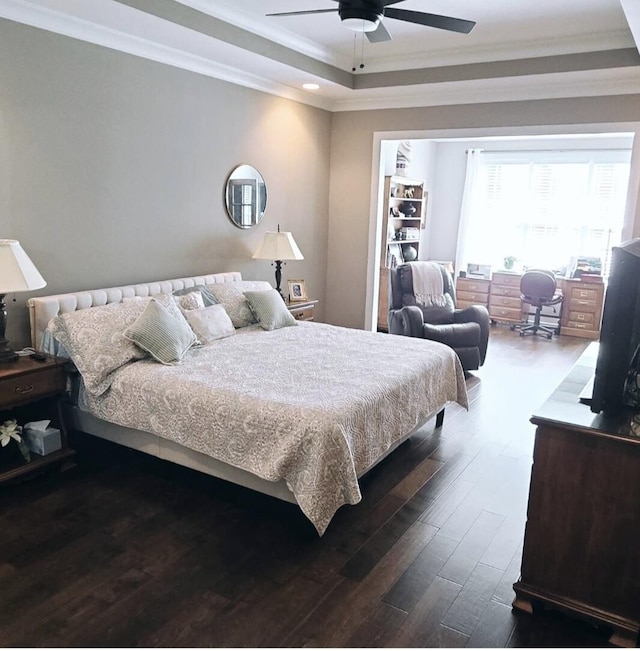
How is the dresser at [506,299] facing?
toward the camera

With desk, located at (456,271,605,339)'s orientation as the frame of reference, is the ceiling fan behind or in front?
in front

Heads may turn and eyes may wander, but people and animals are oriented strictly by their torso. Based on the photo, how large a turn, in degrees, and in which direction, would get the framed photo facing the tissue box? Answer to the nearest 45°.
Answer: approximately 90° to its right

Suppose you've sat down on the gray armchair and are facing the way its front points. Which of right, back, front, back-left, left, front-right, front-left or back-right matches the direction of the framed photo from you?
back-right

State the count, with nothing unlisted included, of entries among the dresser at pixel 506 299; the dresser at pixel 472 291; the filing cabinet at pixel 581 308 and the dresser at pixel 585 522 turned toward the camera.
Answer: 3

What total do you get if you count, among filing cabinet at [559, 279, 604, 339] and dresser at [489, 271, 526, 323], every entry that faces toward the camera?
2

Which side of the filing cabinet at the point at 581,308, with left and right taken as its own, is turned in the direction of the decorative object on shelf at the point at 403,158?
right

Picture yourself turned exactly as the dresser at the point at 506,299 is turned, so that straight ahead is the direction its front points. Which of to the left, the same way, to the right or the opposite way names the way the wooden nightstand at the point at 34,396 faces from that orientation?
to the left

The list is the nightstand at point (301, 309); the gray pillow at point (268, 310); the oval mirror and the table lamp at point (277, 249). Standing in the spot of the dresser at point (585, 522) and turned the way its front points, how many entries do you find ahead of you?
4

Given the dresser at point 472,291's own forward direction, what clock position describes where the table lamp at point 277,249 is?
The table lamp is roughly at 1 o'clock from the dresser.

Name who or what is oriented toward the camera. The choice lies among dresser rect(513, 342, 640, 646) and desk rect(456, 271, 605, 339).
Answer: desk rect(456, 271, 605, 339)

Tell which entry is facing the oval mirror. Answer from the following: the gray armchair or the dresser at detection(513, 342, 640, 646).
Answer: the dresser

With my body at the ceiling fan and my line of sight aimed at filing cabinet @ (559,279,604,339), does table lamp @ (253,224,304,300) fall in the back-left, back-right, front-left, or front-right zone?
front-left

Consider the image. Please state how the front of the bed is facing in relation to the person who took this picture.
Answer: facing the viewer and to the right of the viewer

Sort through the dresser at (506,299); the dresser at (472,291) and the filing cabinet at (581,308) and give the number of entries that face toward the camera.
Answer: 3

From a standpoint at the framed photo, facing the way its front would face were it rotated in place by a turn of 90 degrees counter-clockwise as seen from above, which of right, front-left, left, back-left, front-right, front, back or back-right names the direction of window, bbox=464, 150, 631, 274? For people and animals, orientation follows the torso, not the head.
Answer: front
